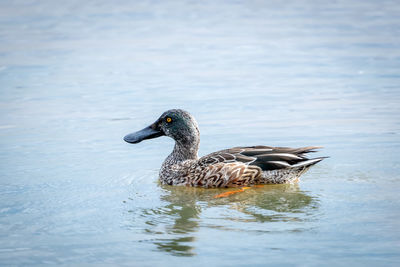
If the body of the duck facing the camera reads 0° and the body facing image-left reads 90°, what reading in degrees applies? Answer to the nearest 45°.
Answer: approximately 90°
